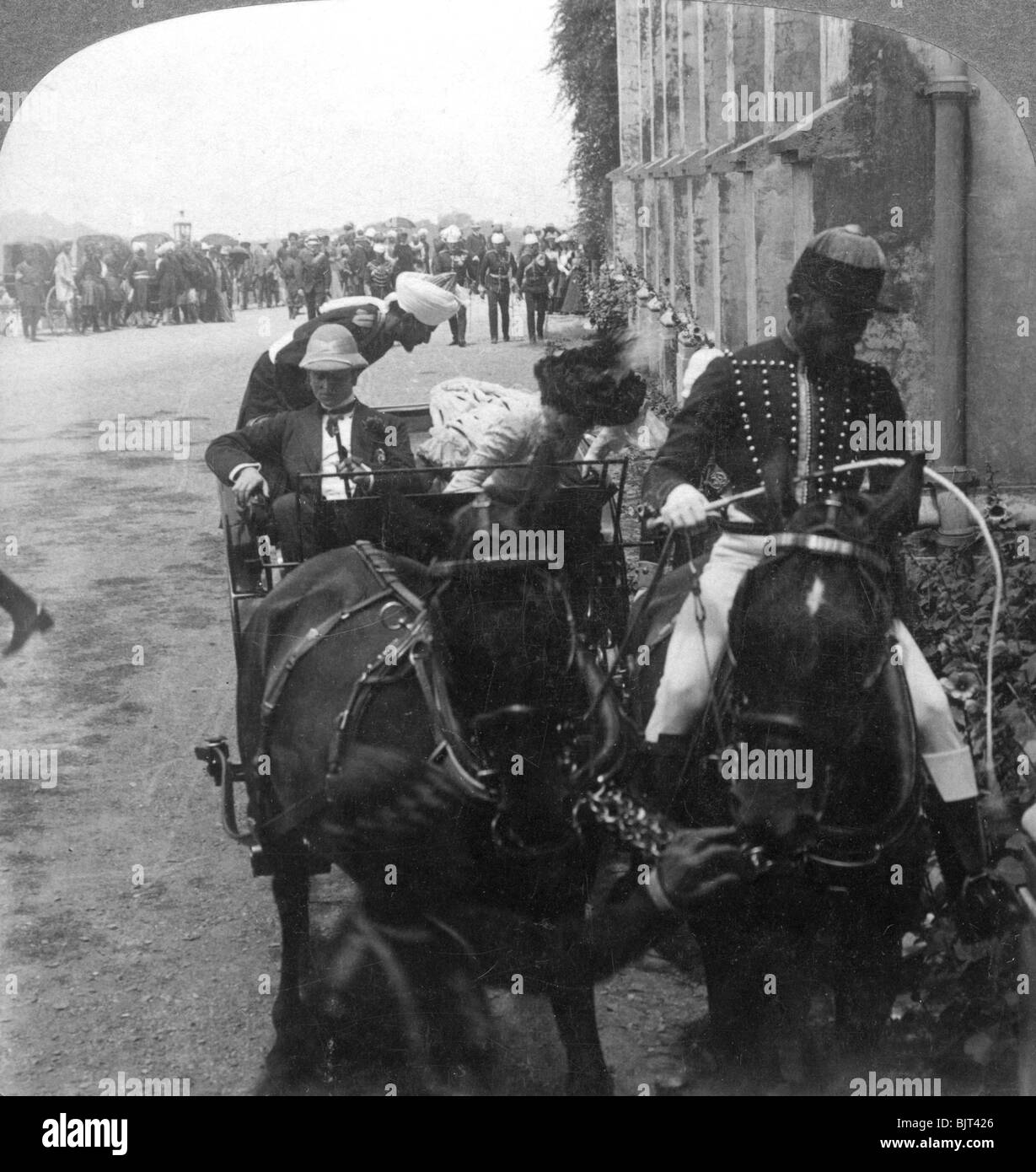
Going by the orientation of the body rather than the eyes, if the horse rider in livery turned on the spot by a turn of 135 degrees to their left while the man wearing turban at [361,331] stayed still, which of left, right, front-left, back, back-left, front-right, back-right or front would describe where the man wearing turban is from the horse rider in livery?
back-left

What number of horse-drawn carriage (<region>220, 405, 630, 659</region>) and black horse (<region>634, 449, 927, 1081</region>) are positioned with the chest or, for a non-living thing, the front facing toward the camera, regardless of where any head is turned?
2

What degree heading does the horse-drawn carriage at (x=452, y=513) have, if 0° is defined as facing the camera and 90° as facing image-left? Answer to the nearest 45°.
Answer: approximately 0°

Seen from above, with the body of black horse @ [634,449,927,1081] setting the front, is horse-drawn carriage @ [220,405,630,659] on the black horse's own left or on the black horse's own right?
on the black horse's own right

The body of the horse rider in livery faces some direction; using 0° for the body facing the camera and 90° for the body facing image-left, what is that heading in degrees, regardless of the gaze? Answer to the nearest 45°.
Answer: approximately 0°

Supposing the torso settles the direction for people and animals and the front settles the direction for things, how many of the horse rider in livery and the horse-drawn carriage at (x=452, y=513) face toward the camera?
2
